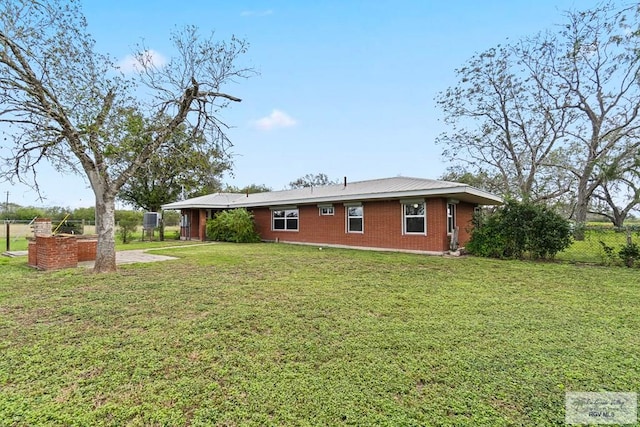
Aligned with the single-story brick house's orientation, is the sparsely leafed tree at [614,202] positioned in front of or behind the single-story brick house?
behind

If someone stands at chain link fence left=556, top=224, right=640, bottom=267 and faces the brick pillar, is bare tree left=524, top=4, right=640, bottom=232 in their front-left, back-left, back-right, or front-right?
back-right

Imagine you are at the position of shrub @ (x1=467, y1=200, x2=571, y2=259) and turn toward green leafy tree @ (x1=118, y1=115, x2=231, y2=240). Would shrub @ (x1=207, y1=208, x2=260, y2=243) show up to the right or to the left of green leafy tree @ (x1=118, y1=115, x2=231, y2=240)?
left

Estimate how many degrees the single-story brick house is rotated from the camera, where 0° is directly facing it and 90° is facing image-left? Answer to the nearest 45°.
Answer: approximately 45°

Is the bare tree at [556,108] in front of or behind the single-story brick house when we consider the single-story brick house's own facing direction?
behind

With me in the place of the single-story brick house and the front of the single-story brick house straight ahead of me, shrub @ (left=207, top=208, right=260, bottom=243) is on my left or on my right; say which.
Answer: on my right
